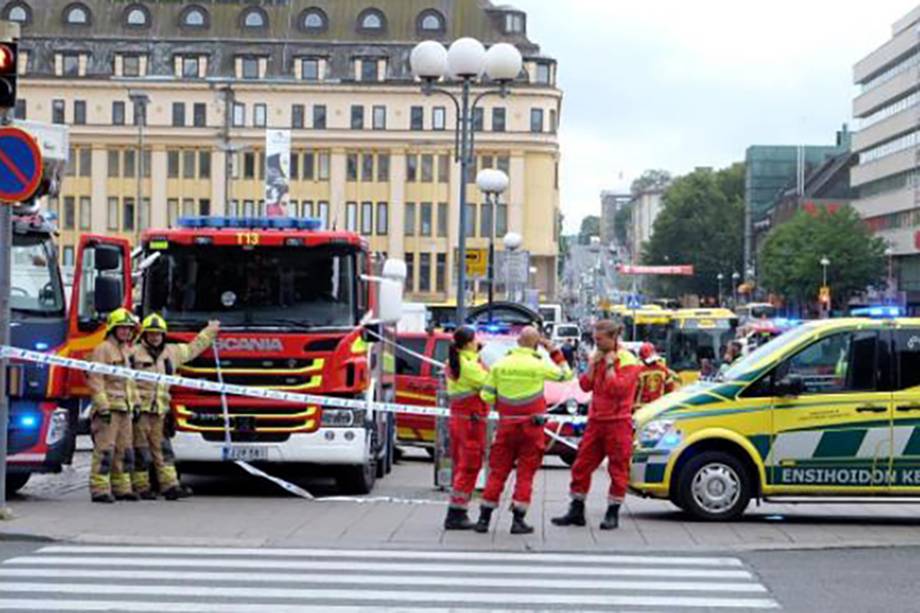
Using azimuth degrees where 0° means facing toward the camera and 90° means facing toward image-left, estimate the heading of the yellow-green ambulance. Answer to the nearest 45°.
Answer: approximately 90°

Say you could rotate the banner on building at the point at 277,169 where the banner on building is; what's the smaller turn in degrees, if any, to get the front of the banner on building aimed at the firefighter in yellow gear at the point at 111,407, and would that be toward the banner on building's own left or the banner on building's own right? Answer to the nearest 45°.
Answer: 0° — it already faces them

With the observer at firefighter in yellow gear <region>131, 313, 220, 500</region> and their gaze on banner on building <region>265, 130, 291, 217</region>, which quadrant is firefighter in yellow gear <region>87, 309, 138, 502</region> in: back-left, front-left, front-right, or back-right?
back-left

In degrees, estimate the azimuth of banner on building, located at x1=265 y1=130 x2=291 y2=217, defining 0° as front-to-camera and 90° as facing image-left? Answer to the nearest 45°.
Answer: approximately 0°

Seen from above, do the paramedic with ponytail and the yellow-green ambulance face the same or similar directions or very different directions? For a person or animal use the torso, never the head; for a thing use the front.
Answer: very different directions

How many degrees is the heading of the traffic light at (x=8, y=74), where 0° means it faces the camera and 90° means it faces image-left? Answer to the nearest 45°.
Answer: approximately 0°

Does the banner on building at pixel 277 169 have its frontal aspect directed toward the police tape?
yes
